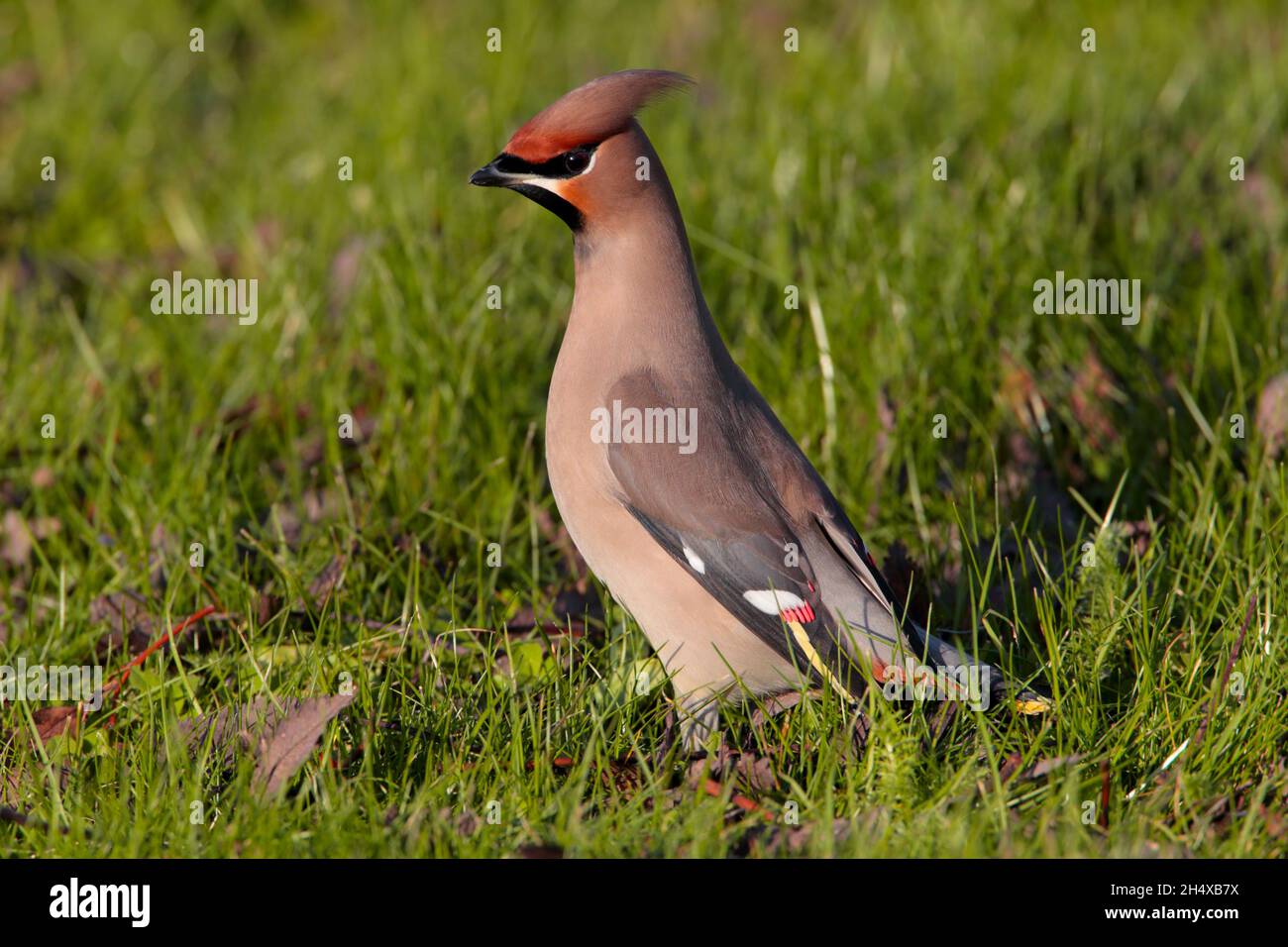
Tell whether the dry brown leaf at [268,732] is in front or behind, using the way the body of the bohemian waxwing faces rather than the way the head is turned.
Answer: in front

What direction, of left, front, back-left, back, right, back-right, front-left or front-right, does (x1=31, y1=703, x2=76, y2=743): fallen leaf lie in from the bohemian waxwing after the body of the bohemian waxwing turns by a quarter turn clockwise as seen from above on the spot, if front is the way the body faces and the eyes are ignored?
left

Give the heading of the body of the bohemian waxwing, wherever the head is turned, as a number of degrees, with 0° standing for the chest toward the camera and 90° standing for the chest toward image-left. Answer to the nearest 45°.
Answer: approximately 90°
